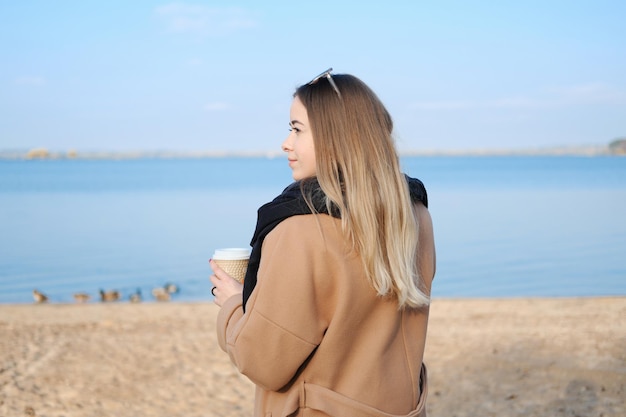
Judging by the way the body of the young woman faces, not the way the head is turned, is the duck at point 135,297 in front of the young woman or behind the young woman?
in front

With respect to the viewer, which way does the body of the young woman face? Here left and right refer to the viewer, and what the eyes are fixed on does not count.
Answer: facing away from the viewer and to the left of the viewer

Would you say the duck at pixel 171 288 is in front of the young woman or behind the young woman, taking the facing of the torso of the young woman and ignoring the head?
in front

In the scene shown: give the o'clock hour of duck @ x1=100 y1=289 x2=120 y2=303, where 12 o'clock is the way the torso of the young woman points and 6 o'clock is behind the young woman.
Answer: The duck is roughly at 1 o'clock from the young woman.

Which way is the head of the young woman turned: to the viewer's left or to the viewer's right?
to the viewer's left

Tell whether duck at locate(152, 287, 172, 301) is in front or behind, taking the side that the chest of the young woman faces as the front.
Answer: in front
